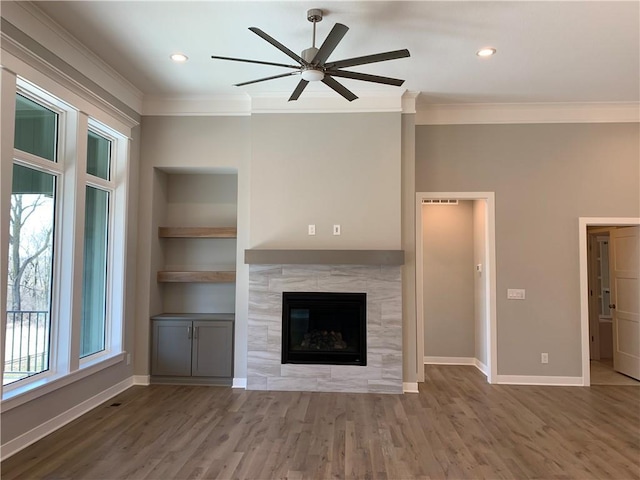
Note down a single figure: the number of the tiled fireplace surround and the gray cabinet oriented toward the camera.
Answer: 2

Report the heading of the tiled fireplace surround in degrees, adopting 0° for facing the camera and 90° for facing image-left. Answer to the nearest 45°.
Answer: approximately 0°

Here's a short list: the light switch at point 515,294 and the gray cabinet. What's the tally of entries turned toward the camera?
2

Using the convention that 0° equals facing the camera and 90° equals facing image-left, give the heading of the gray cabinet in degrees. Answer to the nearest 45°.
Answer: approximately 0°

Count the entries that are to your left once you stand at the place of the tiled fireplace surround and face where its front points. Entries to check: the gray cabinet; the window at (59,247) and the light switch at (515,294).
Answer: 1

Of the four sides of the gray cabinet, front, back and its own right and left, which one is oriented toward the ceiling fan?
front

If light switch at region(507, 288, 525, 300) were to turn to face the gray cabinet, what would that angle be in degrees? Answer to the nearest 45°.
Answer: approximately 45° to its right
